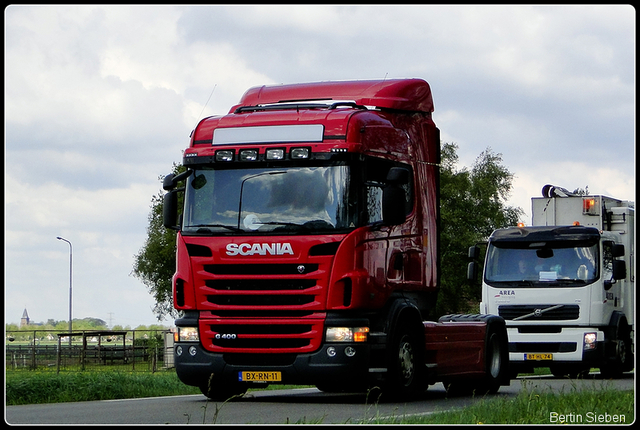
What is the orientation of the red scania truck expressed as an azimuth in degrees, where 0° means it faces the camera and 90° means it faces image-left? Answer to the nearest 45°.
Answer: approximately 45°

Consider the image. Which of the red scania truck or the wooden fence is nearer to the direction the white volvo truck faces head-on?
the red scania truck

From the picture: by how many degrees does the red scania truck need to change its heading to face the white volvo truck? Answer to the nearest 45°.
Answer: approximately 180°

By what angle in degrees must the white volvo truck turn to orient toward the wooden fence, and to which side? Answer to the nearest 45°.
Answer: approximately 135° to its right

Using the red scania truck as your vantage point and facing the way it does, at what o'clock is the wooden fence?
The wooden fence is roughly at 4 o'clock from the red scania truck.
